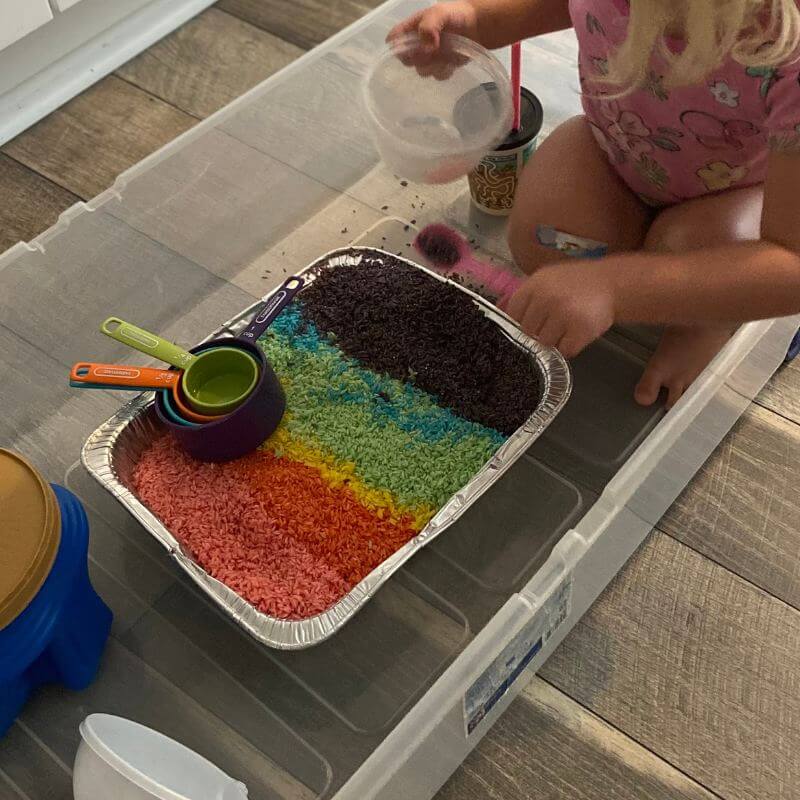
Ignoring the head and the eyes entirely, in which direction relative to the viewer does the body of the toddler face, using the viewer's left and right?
facing the viewer and to the left of the viewer
